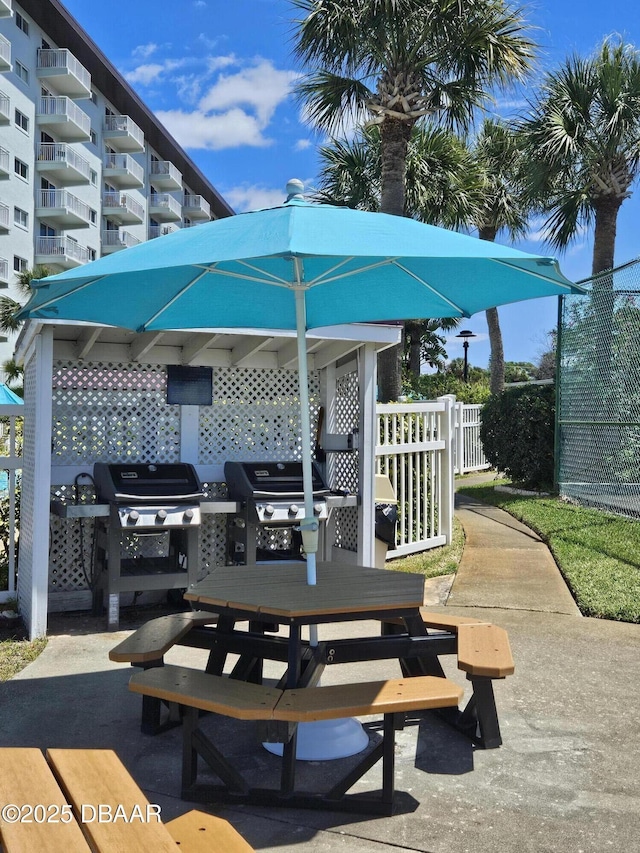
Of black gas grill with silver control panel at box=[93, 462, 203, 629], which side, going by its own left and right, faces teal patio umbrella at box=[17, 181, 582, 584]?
front

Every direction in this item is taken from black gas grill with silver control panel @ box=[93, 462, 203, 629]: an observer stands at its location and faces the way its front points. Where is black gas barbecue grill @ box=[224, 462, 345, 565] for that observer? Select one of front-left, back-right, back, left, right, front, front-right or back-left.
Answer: left

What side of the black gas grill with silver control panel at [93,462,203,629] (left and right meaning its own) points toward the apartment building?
back

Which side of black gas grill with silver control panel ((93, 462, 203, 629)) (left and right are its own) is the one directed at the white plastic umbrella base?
front

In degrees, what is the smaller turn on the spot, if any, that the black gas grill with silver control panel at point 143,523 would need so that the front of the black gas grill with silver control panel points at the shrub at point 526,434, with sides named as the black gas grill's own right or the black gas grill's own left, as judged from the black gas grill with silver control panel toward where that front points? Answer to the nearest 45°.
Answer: approximately 135° to the black gas grill's own left

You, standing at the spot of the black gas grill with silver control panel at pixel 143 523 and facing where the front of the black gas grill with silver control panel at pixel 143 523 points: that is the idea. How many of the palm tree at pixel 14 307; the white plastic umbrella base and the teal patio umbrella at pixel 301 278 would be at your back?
1

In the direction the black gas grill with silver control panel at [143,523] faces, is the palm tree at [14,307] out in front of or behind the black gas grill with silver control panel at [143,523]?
behind

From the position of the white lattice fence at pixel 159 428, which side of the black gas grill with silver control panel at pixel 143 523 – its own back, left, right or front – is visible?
back

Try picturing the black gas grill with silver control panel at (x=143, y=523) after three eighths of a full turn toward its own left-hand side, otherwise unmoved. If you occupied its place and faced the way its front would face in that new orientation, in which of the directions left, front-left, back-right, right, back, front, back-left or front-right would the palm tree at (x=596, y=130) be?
front

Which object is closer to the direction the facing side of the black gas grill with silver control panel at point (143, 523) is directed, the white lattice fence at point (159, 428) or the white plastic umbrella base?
the white plastic umbrella base

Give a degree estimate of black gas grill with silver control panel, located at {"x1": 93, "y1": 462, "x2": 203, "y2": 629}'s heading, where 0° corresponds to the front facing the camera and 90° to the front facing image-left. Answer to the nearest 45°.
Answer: approximately 0°

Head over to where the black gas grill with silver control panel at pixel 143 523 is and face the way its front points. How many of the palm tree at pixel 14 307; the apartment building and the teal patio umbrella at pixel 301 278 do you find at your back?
2

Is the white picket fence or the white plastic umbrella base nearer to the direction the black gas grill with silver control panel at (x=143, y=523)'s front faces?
the white plastic umbrella base

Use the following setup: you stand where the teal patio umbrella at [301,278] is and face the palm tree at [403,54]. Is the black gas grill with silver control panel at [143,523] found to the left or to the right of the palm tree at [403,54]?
left

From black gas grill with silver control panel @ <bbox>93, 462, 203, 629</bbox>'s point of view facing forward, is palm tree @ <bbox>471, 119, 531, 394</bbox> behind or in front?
behind
